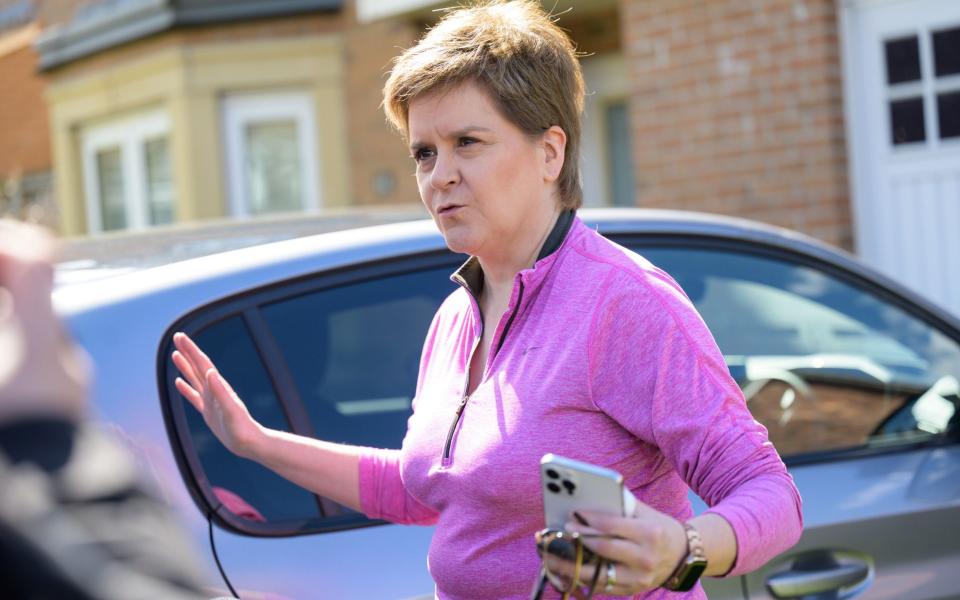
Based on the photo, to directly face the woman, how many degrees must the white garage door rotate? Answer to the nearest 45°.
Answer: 0° — it already faces them

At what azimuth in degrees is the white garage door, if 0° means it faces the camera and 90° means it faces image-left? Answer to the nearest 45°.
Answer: approximately 0°

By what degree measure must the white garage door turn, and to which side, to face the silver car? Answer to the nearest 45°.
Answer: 0° — it already faces it

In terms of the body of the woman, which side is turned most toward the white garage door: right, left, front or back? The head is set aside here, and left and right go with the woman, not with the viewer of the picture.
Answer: back
